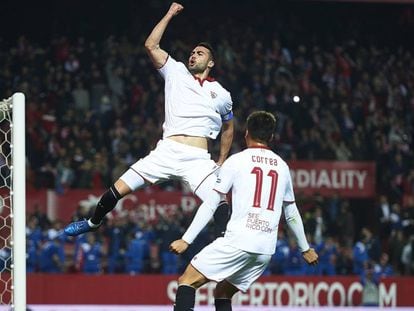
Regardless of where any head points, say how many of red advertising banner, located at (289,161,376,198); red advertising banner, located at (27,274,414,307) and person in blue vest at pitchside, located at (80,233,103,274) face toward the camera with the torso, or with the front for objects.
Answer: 3

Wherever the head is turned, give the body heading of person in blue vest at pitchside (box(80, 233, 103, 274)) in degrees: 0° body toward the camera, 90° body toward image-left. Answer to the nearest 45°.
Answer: approximately 0°

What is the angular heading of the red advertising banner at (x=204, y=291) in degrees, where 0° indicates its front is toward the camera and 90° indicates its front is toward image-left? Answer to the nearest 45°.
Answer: approximately 0°

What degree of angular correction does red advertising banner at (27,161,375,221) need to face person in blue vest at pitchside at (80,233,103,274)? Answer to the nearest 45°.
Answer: approximately 45° to its right

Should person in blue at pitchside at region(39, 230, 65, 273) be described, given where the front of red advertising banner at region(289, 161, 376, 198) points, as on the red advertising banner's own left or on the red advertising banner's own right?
on the red advertising banner's own right

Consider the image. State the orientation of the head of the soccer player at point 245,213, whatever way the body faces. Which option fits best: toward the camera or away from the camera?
away from the camera

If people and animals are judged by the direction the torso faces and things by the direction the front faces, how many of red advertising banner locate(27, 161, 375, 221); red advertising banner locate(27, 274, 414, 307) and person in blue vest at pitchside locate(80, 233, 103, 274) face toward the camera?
3

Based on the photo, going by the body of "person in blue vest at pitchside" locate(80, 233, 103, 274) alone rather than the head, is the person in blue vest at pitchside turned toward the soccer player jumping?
yes

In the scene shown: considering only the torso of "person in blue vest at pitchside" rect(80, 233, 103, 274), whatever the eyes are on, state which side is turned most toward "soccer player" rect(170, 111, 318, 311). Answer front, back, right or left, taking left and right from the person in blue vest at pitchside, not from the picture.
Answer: front

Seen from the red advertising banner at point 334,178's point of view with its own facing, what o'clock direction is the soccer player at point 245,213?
The soccer player is roughly at 12 o'clock from the red advertising banner.
